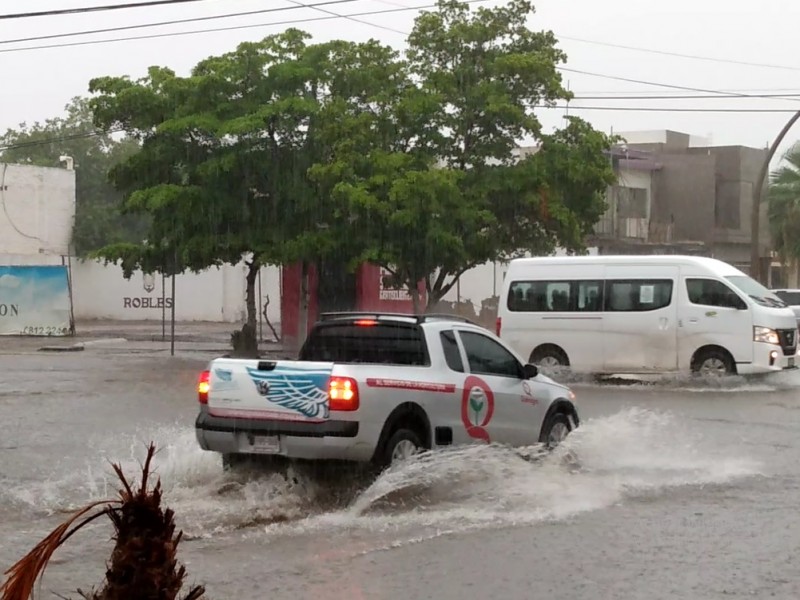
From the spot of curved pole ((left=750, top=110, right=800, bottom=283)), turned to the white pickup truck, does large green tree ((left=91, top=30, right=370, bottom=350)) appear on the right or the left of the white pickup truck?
right

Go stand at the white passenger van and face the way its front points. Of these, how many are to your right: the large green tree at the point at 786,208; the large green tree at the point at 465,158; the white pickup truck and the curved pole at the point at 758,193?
1

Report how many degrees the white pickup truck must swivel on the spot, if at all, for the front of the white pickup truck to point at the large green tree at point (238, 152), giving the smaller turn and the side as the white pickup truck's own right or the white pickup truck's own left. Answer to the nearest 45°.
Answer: approximately 45° to the white pickup truck's own left

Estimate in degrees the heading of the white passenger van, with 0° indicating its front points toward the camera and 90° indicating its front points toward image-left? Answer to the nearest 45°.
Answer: approximately 270°

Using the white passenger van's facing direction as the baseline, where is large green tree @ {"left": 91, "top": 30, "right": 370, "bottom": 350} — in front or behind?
behind

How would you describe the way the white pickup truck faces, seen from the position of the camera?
facing away from the viewer and to the right of the viewer

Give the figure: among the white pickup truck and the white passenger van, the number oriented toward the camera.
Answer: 0

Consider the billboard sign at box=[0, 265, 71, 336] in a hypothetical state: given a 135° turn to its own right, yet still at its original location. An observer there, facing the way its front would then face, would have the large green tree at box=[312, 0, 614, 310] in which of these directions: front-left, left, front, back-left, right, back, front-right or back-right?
back

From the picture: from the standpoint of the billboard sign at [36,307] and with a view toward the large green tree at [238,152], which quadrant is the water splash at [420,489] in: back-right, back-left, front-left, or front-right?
front-right

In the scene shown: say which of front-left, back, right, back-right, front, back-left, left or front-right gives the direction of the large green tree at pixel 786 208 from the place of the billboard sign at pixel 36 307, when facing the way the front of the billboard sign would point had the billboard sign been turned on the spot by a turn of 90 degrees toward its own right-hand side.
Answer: back

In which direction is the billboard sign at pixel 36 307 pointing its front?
toward the camera

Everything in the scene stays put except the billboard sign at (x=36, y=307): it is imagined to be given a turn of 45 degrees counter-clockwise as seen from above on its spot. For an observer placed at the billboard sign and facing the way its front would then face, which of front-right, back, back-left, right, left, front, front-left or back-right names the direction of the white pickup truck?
front-right

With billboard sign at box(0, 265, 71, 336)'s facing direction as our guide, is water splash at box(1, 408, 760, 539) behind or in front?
in front
